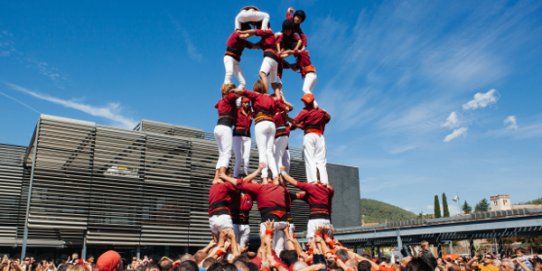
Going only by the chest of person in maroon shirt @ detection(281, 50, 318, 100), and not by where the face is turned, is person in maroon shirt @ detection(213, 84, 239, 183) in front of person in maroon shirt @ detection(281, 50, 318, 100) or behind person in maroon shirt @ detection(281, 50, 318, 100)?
in front

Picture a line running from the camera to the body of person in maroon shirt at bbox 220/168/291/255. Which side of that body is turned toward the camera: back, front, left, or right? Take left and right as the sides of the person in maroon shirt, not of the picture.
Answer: back

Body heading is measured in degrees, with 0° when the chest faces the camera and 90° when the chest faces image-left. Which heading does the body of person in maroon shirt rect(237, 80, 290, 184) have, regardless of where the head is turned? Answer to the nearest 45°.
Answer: approximately 180°

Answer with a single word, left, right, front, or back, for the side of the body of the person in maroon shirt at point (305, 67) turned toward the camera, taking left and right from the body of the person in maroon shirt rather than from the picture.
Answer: left

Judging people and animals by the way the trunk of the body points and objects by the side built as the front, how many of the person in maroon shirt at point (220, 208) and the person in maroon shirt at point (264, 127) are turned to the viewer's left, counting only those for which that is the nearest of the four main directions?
0

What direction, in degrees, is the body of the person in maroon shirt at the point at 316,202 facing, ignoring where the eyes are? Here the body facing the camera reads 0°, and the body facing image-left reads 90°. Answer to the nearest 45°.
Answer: approximately 135°

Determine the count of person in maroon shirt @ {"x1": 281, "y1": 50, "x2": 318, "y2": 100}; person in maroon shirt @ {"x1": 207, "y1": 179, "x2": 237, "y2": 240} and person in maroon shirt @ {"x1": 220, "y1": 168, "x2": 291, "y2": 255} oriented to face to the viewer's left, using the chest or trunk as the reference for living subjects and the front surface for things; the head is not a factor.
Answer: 1

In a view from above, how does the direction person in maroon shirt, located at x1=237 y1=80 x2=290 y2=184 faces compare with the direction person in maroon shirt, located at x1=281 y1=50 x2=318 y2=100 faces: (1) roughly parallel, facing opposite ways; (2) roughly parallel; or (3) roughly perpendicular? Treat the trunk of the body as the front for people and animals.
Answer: roughly perpendicular

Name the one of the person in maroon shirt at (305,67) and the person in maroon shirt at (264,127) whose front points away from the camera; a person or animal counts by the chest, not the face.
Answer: the person in maroon shirt at (264,127)
